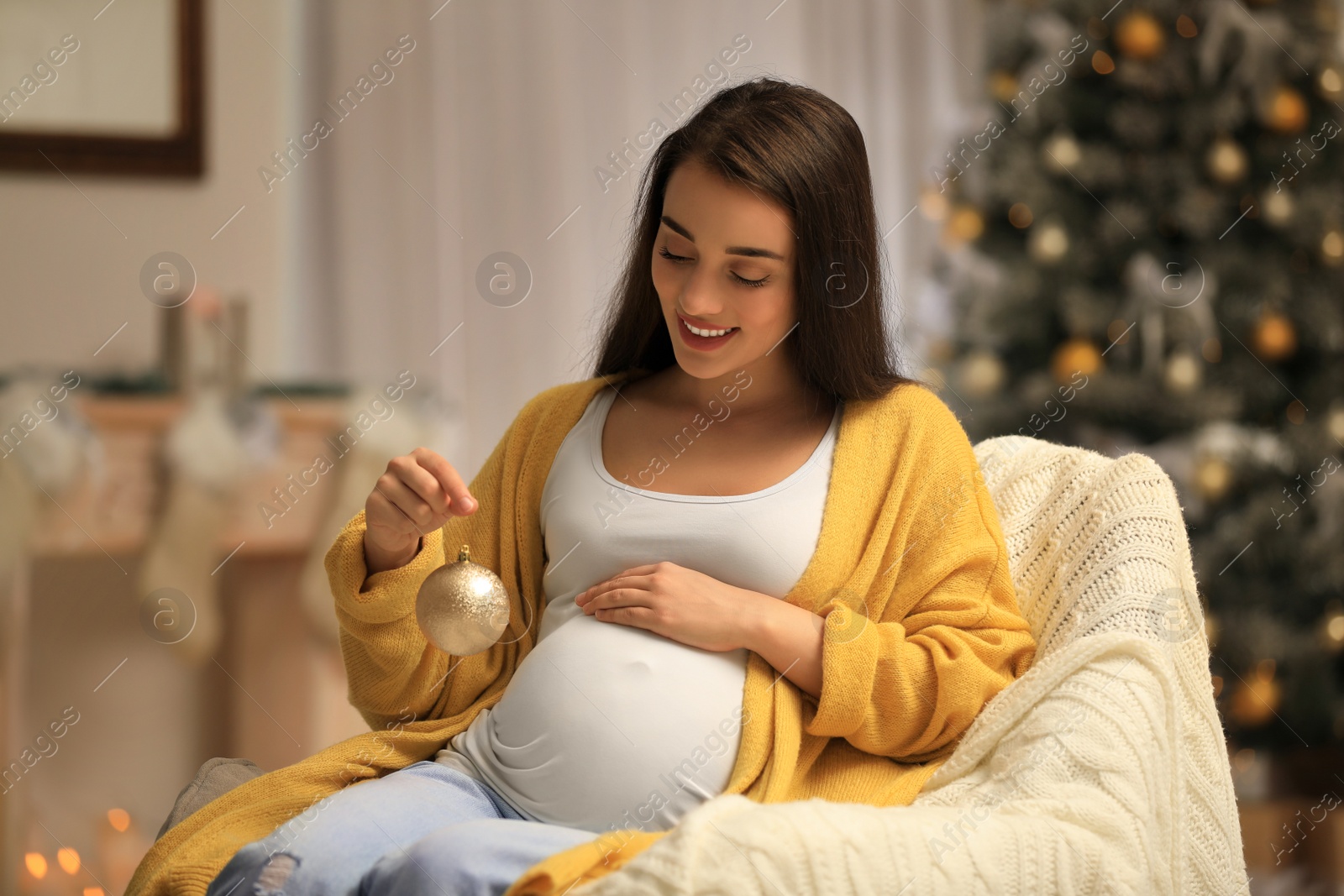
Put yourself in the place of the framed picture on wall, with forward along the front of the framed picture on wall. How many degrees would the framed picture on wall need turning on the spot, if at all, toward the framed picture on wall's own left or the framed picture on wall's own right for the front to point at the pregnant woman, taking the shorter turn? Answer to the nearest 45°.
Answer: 0° — it already faces them

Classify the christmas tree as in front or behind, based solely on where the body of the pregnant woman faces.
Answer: behind

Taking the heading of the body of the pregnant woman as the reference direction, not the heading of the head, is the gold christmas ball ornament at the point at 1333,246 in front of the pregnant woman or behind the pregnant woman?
behind

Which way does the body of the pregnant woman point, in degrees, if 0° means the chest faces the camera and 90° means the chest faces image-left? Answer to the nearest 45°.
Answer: approximately 45°

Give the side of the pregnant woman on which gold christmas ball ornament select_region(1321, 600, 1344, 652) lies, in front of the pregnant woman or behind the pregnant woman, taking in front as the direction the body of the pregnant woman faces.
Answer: behind

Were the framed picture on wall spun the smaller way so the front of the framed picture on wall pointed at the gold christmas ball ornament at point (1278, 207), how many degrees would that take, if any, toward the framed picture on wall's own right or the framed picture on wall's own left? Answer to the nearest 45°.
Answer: approximately 45° to the framed picture on wall's own left

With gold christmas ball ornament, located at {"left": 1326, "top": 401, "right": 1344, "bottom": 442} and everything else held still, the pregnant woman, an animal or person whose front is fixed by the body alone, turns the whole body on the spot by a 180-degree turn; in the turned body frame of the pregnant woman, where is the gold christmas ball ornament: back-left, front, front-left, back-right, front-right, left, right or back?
front

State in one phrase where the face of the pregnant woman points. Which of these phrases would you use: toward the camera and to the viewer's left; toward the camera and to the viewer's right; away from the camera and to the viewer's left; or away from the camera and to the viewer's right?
toward the camera and to the viewer's left

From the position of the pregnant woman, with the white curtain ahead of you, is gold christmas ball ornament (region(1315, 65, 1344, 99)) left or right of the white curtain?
right

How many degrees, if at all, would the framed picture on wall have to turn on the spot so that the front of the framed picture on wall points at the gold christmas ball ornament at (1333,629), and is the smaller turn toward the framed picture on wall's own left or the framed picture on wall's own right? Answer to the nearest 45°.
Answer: approximately 45° to the framed picture on wall's own left

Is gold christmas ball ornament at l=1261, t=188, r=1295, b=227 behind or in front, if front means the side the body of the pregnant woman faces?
behind

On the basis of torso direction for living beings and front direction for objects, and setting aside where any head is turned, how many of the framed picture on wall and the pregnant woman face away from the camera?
0

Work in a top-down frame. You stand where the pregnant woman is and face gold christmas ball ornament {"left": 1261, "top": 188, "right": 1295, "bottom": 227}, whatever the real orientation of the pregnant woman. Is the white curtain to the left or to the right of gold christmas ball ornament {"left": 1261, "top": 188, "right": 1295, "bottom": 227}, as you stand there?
left

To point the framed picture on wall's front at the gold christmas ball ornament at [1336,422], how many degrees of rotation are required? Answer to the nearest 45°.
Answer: approximately 45° to its left

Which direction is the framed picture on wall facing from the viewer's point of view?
toward the camera

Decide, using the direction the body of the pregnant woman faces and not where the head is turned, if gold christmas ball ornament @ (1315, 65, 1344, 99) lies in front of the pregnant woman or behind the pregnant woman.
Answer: behind
